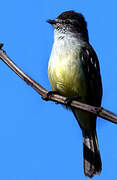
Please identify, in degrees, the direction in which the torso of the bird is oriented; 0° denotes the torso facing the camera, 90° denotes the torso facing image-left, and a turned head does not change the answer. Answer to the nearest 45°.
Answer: approximately 45°
